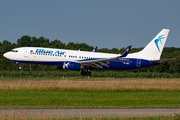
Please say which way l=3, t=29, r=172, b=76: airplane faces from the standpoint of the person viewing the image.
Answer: facing to the left of the viewer
